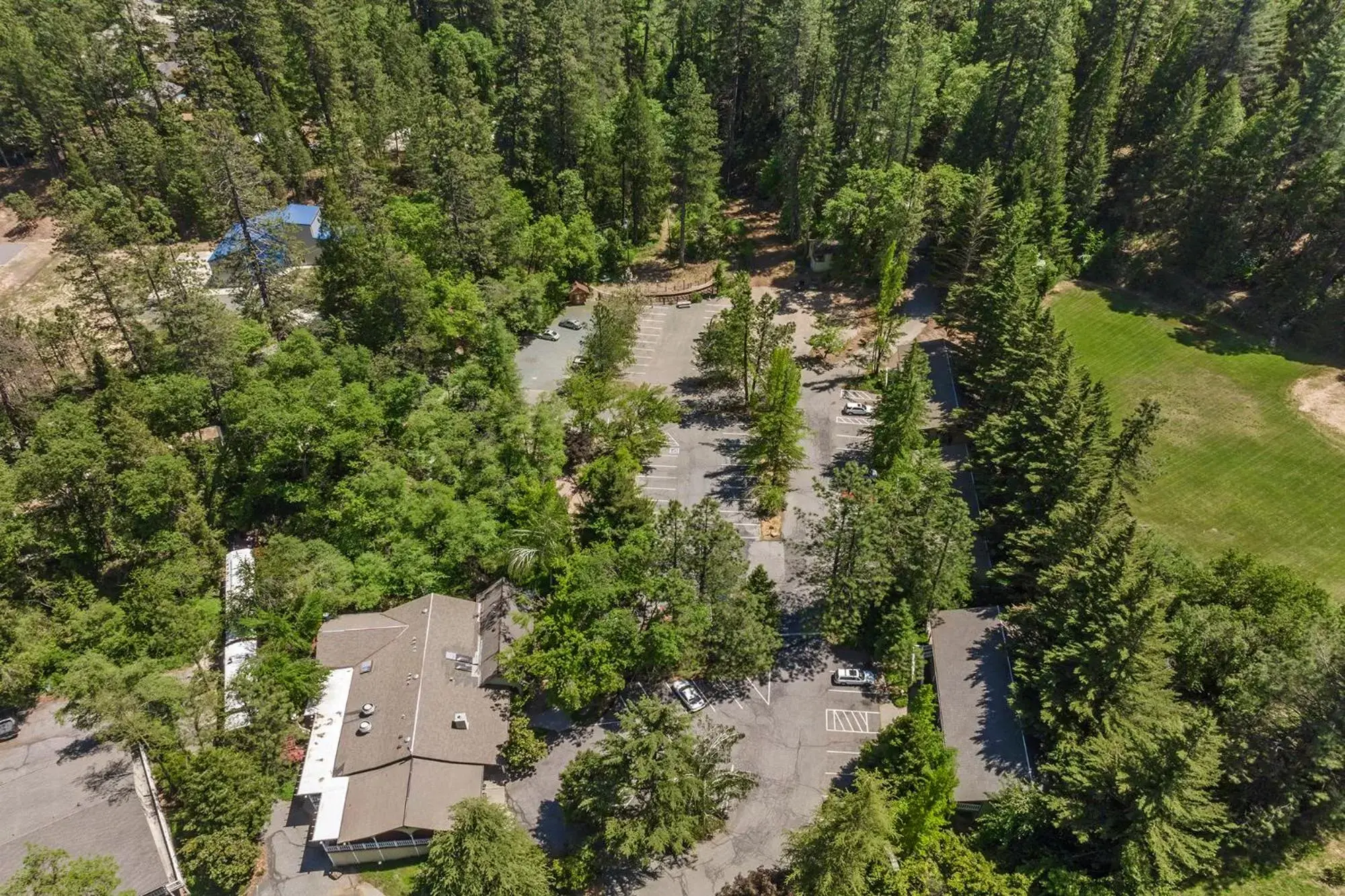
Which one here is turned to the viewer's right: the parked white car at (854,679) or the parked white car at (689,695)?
the parked white car at (854,679)

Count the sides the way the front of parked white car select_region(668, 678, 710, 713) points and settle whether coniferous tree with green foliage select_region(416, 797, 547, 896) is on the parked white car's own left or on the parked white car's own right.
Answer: on the parked white car's own left

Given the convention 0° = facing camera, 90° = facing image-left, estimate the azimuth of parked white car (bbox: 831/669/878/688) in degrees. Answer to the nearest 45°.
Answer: approximately 270°

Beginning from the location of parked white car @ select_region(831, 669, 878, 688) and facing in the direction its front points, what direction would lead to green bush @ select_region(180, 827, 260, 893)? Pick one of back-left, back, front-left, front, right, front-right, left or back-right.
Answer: back-right

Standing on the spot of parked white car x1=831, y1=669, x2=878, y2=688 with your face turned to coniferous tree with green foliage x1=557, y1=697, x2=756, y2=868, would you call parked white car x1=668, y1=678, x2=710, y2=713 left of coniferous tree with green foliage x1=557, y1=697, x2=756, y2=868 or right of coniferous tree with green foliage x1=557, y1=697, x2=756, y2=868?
right

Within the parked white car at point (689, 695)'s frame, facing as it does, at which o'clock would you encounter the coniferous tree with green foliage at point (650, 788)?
The coniferous tree with green foliage is roughly at 8 o'clock from the parked white car.

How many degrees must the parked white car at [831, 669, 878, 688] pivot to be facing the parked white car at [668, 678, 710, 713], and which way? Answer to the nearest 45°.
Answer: approximately 135° to its right

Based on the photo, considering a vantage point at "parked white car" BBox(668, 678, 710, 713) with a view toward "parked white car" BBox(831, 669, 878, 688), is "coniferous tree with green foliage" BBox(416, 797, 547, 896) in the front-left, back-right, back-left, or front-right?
back-right

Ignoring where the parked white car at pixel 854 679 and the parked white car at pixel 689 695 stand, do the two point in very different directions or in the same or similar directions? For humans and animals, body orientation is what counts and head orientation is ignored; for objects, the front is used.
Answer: very different directions

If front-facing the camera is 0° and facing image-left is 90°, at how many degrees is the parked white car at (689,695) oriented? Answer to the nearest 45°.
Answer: approximately 135°

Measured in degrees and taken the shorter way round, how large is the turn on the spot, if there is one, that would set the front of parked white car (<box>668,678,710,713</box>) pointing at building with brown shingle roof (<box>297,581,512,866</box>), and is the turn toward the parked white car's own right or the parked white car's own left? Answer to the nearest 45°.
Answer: approximately 45° to the parked white car's own left

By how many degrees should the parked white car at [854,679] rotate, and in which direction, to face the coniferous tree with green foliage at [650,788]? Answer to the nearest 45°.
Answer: approximately 135° to its right

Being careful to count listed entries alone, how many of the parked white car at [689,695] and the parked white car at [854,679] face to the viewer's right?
1

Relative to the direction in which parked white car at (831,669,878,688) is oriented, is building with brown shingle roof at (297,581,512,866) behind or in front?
behind

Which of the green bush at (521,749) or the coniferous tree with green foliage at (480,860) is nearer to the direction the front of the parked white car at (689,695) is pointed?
the green bush

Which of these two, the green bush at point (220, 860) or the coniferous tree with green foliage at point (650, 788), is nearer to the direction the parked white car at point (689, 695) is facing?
the green bush
